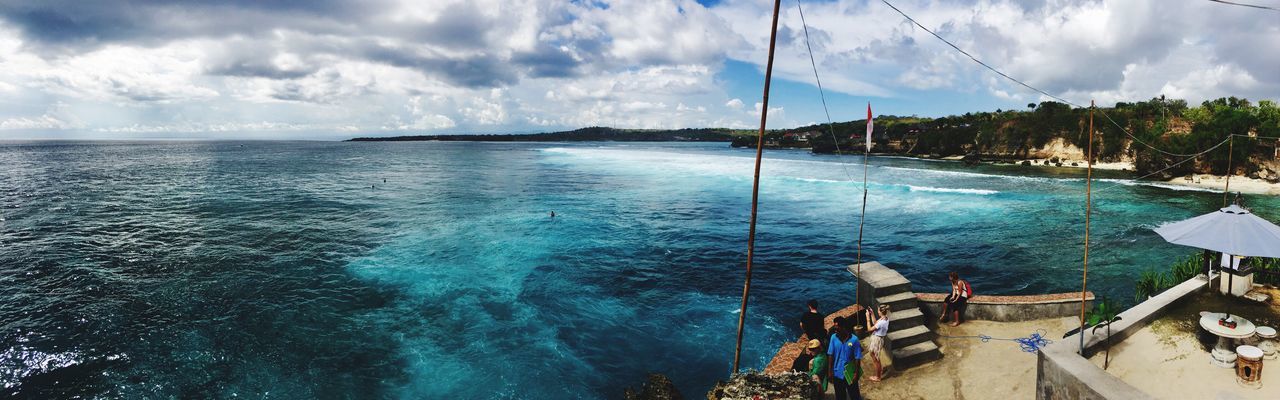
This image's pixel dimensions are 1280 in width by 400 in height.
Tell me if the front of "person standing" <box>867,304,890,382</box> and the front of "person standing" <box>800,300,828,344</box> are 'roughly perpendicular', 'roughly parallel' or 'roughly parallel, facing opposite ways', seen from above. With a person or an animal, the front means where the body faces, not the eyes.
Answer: roughly perpendicular

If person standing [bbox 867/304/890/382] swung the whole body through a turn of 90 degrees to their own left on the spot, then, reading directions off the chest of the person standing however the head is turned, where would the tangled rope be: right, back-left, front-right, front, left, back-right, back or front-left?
back-left

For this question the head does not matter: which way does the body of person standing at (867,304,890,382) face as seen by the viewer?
to the viewer's left

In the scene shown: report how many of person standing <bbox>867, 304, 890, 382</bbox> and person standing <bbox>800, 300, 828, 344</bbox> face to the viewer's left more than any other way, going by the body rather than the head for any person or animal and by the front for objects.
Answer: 1

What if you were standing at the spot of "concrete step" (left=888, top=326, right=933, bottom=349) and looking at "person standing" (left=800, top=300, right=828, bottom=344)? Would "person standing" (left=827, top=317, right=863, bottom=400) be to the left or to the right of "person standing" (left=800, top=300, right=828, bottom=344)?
left

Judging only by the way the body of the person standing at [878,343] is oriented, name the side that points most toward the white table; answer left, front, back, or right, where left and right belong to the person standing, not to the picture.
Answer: back

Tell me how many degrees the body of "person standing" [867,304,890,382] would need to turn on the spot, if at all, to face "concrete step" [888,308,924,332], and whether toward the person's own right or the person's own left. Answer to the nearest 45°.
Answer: approximately 90° to the person's own right

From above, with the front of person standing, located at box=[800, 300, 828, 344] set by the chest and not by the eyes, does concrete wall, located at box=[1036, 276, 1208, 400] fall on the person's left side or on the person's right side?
on the person's right side

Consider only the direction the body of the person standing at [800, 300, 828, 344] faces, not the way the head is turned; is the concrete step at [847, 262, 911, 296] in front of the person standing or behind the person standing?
in front

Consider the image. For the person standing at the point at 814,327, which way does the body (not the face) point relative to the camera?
away from the camera
